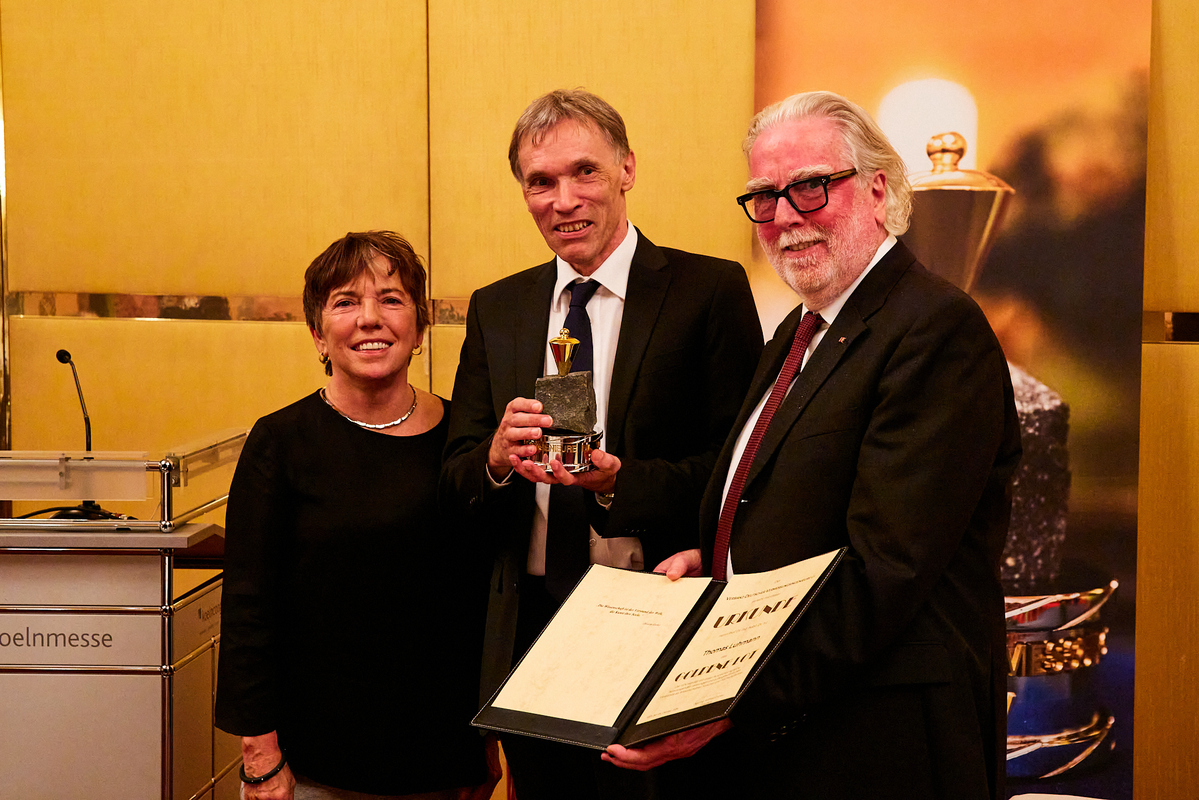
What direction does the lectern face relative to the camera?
toward the camera

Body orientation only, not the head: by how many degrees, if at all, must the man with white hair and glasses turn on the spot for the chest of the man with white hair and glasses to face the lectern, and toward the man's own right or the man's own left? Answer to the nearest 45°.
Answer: approximately 45° to the man's own right

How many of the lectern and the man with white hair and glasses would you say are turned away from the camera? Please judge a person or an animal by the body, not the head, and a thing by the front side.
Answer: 0

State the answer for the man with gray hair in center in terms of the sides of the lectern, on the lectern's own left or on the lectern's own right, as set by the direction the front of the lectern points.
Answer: on the lectern's own left

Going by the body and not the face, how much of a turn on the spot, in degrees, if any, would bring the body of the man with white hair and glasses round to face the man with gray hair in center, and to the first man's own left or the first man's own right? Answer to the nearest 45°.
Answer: approximately 90° to the first man's own right

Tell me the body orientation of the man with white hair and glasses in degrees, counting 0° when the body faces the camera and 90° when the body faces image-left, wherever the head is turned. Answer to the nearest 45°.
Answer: approximately 45°

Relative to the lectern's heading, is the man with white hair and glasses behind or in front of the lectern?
in front

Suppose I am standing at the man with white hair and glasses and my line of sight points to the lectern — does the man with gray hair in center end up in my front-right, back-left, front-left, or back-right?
front-right
